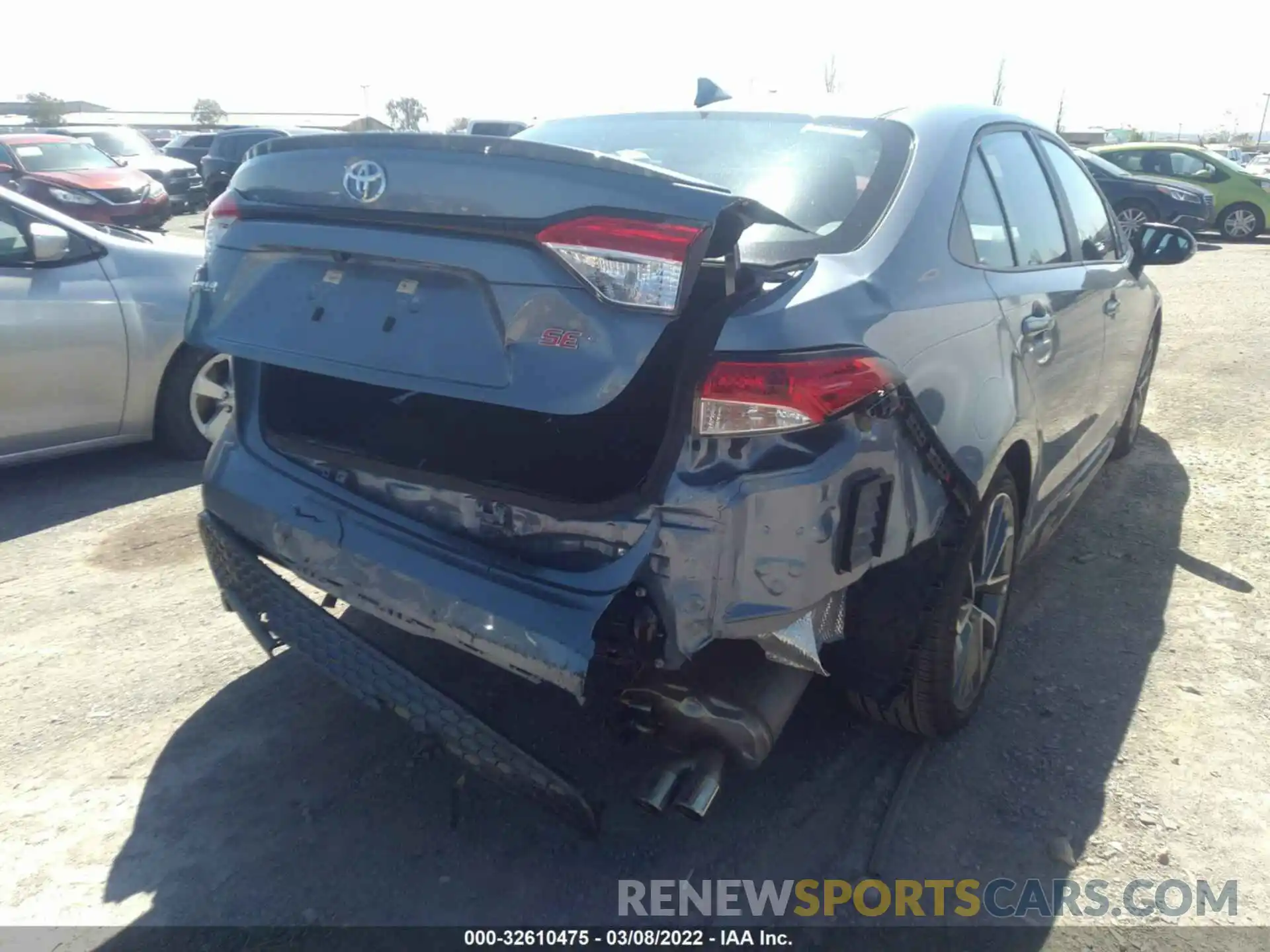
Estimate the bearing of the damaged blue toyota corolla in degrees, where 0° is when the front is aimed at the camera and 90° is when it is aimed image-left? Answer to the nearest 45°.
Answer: approximately 225°

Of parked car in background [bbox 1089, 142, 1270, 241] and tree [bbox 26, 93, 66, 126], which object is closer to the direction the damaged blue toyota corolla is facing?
the parked car in background

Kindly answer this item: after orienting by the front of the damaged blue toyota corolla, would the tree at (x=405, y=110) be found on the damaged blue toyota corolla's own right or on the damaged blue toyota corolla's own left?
on the damaged blue toyota corolla's own left

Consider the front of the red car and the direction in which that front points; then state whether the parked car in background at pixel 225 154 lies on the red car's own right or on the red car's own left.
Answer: on the red car's own left

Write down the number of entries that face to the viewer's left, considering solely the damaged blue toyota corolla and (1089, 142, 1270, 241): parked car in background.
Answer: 0

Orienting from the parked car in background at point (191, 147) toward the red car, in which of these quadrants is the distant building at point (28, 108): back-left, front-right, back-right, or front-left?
back-right

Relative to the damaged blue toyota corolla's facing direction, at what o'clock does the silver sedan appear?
The silver sedan is roughly at 9 o'clock from the damaged blue toyota corolla.

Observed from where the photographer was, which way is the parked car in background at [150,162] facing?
facing the viewer and to the right of the viewer

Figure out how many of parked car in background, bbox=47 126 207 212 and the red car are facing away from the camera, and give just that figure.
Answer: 0

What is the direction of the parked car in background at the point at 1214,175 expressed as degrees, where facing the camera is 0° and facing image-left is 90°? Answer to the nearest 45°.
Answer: approximately 270°
